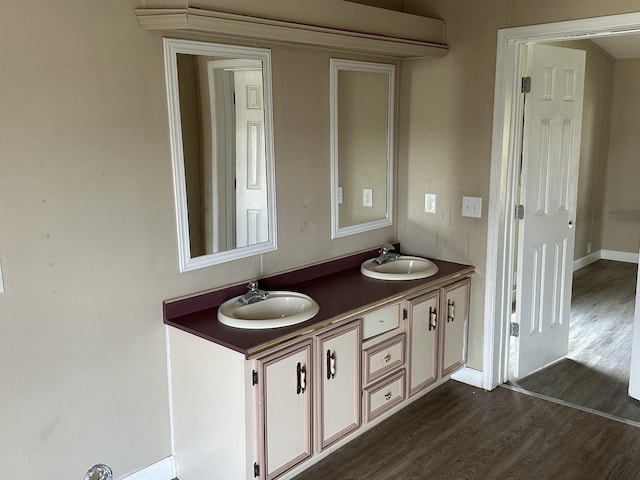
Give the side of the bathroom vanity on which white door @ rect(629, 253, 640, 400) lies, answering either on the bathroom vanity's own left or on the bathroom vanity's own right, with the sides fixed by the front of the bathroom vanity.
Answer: on the bathroom vanity's own left

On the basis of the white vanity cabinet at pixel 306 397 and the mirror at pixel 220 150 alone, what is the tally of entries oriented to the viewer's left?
0

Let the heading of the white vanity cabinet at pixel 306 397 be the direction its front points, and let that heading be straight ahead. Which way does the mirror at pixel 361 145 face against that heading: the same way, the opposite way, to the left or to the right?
the same way

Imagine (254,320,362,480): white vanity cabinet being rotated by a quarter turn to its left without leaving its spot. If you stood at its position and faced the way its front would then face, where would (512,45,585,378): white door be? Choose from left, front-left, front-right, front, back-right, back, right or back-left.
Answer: front

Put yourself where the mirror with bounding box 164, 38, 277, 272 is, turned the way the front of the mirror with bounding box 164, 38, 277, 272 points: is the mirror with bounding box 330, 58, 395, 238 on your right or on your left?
on your left

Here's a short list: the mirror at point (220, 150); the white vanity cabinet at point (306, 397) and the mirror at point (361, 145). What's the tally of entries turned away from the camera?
0

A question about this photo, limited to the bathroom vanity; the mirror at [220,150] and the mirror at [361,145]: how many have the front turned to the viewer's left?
0

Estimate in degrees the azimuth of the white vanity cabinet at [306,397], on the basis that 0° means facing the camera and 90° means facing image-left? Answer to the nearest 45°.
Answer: approximately 315°

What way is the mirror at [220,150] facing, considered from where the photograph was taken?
facing the viewer and to the right of the viewer

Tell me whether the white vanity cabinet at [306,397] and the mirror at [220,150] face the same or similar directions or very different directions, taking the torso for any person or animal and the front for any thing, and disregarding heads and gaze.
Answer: same or similar directions

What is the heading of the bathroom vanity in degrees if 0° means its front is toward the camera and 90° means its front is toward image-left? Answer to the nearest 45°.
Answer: approximately 315°

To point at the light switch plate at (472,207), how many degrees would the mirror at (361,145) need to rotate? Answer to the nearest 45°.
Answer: approximately 45° to its left

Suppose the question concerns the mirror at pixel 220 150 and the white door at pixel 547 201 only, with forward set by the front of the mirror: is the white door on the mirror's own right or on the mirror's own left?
on the mirror's own left

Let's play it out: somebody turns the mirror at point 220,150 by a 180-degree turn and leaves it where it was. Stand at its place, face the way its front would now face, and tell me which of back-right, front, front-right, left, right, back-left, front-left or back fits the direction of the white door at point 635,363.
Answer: back-right

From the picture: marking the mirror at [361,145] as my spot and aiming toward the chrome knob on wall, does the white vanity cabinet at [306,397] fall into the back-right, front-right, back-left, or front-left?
front-left

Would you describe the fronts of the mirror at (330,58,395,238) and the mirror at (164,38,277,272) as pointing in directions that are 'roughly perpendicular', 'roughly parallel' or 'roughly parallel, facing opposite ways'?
roughly parallel

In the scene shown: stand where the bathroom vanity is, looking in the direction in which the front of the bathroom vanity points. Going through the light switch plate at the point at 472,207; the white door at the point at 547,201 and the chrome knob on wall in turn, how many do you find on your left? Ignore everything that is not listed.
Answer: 2
